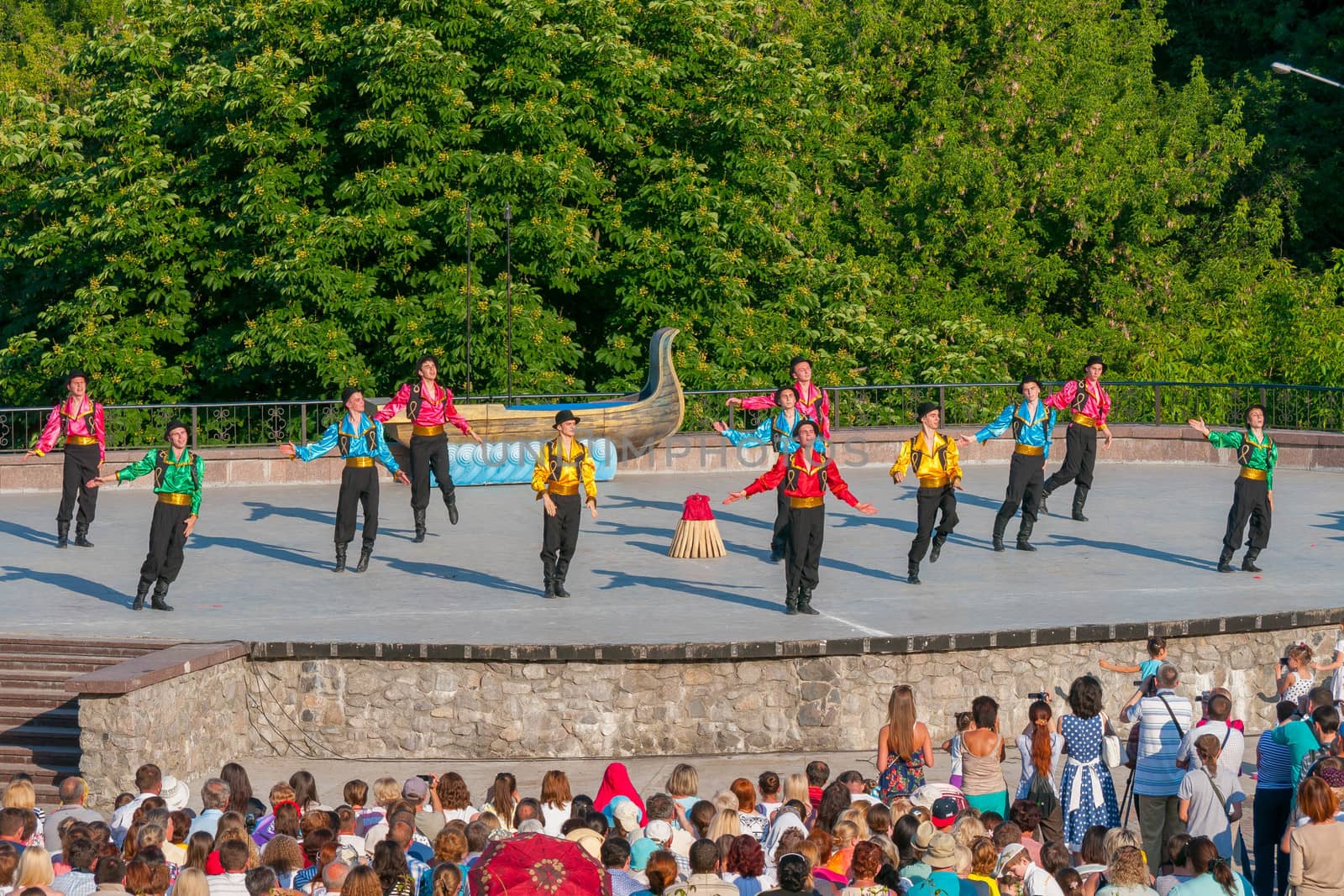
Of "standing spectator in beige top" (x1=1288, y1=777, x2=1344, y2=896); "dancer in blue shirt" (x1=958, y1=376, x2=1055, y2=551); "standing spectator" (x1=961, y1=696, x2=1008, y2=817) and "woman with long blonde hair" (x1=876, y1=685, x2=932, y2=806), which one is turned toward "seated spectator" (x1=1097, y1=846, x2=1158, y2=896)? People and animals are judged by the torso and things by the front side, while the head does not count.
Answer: the dancer in blue shirt

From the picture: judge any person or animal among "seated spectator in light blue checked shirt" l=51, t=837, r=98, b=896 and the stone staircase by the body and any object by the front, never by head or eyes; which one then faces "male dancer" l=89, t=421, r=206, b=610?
the seated spectator in light blue checked shirt

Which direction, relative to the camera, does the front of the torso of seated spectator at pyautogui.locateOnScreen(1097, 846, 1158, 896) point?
away from the camera

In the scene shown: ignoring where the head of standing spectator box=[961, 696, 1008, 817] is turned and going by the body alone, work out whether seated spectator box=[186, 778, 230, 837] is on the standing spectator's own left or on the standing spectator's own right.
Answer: on the standing spectator's own left

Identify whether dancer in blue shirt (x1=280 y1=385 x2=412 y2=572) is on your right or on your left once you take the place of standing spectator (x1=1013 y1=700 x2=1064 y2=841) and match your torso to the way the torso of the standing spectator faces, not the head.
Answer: on your left

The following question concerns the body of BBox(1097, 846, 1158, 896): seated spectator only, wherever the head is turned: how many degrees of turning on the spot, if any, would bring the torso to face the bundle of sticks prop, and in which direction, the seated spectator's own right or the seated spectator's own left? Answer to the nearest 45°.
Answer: approximately 45° to the seated spectator's own left

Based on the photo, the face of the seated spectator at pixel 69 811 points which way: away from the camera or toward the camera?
away from the camera

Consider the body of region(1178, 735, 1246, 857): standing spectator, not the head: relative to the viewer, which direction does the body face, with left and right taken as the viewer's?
facing away from the viewer

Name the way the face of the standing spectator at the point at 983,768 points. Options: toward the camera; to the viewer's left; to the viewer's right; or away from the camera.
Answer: away from the camera

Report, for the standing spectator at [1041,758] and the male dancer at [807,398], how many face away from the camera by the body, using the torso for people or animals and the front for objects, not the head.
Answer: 1

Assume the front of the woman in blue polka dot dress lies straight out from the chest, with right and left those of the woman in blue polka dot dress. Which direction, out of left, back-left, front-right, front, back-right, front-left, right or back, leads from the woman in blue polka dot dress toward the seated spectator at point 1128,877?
back

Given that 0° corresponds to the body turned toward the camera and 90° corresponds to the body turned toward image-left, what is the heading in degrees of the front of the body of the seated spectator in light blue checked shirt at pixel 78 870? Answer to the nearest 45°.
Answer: approximately 180°

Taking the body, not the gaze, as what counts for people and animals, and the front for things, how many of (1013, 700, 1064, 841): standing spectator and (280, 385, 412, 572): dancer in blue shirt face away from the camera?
1

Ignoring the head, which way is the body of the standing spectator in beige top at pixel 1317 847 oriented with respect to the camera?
away from the camera
